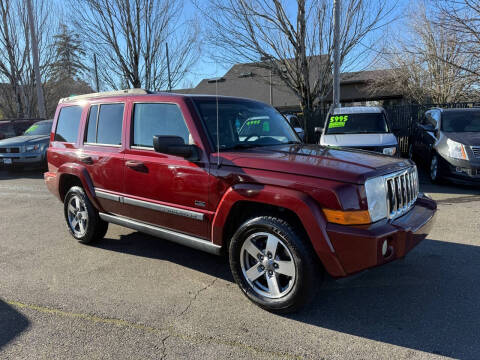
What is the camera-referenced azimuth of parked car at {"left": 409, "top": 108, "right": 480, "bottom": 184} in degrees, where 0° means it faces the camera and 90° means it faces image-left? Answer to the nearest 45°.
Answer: approximately 315°

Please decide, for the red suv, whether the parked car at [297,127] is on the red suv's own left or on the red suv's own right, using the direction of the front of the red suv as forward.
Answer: on the red suv's own left

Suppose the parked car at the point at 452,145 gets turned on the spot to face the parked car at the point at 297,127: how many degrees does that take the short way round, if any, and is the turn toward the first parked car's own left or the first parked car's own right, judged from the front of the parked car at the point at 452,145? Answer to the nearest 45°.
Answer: approximately 90° to the first parked car's own right

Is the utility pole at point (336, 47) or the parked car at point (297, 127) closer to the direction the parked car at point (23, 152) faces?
the parked car

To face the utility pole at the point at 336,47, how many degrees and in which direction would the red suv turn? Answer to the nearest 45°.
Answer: approximately 135° to its left

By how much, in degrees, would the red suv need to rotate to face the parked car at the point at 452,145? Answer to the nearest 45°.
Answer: approximately 90° to its left

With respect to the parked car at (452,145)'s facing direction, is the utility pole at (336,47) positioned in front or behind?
behind

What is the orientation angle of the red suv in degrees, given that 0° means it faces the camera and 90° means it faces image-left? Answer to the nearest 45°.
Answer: approximately 315°

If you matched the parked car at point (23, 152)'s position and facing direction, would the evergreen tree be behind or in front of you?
behind

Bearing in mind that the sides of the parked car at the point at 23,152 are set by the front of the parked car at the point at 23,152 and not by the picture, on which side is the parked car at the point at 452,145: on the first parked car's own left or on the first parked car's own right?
on the first parked car's own left
